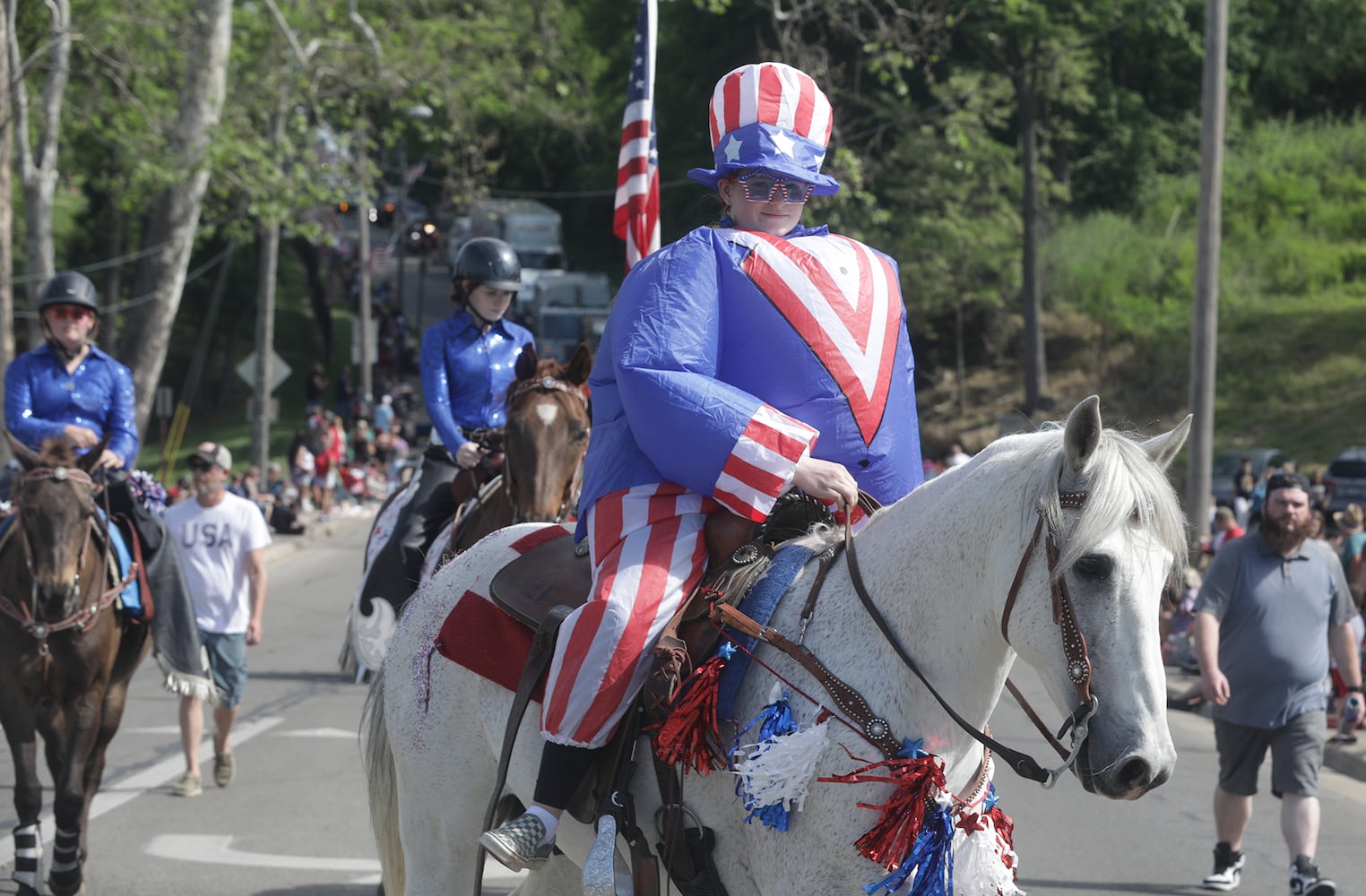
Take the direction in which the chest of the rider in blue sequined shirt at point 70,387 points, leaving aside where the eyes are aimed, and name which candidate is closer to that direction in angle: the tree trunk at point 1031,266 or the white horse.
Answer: the white horse

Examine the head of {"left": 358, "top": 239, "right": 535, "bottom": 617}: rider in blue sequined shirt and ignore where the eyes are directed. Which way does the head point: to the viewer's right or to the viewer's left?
to the viewer's right

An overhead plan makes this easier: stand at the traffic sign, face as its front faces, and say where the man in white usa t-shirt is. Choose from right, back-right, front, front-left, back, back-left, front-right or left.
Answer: back

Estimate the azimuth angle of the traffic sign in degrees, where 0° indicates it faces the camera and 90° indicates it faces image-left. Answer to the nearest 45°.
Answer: approximately 180°

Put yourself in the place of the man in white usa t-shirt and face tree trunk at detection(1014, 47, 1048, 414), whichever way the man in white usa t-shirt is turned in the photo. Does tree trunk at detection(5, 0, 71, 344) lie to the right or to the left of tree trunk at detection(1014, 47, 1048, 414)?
left

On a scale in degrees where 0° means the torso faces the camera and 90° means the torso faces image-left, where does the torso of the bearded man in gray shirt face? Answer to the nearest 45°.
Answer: approximately 0°

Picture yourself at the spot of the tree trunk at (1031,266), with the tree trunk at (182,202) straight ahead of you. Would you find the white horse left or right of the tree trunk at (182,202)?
left

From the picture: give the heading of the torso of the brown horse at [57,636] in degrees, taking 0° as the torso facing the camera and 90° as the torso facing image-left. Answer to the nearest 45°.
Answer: approximately 0°

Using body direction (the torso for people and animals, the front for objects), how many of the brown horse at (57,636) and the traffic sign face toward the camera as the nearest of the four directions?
1

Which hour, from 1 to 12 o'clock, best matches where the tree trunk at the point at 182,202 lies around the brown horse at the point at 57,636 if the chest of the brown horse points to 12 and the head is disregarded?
The tree trunk is roughly at 6 o'clock from the brown horse.

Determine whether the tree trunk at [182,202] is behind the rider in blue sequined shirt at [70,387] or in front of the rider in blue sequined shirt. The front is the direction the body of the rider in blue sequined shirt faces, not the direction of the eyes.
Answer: behind

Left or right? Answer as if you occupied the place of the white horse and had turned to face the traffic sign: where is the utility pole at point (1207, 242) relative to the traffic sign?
right
